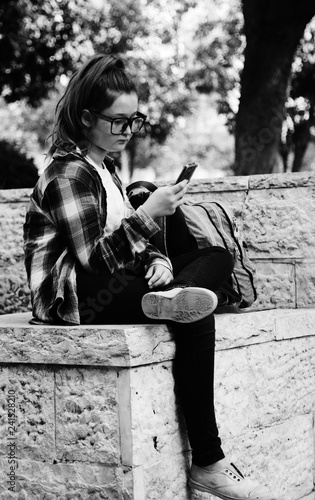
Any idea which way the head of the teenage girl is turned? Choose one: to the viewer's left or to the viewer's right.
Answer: to the viewer's right

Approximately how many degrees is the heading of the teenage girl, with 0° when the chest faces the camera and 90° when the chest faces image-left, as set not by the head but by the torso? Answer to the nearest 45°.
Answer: approximately 270°
